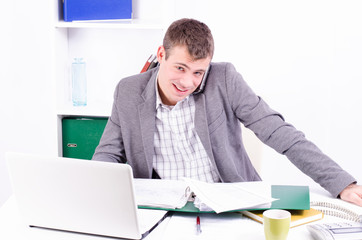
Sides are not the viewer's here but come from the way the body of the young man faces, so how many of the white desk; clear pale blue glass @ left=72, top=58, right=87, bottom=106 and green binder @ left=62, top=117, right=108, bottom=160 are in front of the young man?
1

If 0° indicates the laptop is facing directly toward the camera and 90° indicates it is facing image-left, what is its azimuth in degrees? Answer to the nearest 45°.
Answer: approximately 225°

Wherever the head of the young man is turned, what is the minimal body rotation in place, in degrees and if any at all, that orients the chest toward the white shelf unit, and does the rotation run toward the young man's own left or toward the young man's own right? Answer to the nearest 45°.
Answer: approximately 135° to the young man's own right

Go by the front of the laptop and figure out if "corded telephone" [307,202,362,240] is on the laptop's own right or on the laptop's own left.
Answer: on the laptop's own right

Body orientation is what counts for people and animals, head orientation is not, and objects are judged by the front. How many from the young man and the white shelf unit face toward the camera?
2

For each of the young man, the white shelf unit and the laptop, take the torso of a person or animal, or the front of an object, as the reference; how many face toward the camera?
2

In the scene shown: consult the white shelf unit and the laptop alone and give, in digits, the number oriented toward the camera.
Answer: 1

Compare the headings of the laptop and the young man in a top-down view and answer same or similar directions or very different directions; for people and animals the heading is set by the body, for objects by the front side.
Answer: very different directions

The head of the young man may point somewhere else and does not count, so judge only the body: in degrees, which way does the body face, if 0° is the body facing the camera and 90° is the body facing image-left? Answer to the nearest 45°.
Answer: approximately 0°
